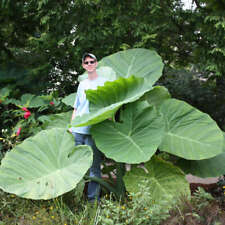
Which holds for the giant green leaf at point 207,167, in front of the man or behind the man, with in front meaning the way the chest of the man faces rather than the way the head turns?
in front

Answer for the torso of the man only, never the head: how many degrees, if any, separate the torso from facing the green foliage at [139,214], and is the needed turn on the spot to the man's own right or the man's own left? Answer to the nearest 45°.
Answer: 0° — they already face it

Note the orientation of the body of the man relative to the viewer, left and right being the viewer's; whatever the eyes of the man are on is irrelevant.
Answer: facing the viewer and to the right of the viewer

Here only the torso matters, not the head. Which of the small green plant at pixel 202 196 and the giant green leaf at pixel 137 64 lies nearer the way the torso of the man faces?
the small green plant

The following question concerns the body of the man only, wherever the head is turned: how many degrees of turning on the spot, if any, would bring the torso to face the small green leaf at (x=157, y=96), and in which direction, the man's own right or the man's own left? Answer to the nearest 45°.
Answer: approximately 90° to the man's own left
